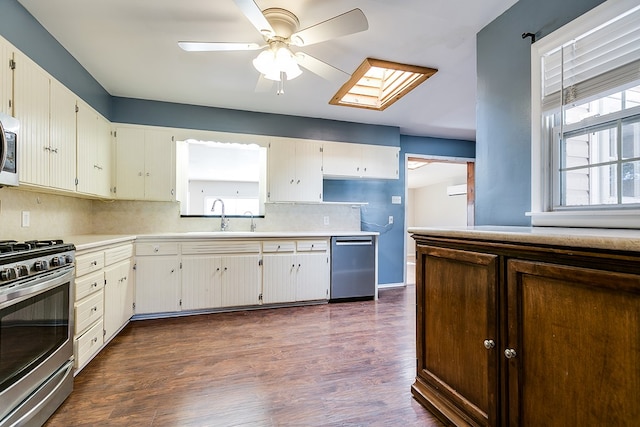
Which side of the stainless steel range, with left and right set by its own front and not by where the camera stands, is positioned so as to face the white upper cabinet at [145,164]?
left

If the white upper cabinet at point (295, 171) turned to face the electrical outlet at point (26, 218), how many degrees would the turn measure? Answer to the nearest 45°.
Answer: approximately 45° to its right

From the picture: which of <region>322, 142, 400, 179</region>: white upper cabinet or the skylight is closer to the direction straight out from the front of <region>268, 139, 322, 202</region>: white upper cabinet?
the skylight

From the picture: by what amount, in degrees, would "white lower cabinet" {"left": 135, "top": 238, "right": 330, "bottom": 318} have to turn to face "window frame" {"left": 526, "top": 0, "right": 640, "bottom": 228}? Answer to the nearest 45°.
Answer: approximately 45° to its left

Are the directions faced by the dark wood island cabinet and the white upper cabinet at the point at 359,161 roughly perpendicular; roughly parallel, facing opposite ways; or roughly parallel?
roughly perpendicular

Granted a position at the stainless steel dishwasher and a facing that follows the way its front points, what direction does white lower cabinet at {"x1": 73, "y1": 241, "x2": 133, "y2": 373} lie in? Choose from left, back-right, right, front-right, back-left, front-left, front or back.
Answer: front-right

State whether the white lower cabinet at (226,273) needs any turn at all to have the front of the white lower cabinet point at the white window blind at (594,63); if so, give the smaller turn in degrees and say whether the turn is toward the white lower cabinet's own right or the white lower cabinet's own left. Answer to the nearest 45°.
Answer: approximately 45° to the white lower cabinet's own left

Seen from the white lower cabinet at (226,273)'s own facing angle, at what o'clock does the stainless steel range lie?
The stainless steel range is roughly at 1 o'clock from the white lower cabinet.

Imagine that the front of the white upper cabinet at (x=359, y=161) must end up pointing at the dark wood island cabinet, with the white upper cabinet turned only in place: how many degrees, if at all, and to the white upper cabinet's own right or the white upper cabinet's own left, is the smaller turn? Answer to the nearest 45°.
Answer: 0° — it already faces it

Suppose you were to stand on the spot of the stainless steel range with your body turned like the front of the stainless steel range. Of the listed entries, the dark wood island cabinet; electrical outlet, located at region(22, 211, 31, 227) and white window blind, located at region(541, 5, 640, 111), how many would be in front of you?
2

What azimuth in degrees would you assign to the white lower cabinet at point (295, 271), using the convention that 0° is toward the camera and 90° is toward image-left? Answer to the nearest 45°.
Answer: approximately 0°
